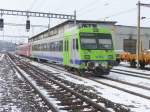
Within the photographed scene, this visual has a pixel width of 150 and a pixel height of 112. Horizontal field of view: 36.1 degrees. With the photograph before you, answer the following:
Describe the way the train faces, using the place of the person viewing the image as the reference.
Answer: facing the viewer and to the right of the viewer
